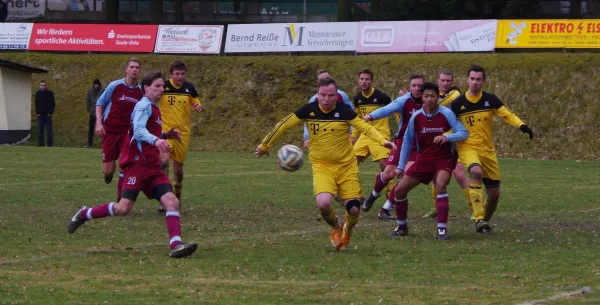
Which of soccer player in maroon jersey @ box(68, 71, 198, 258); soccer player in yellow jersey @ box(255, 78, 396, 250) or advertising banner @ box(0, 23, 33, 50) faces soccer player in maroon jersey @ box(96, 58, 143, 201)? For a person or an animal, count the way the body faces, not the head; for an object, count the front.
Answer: the advertising banner

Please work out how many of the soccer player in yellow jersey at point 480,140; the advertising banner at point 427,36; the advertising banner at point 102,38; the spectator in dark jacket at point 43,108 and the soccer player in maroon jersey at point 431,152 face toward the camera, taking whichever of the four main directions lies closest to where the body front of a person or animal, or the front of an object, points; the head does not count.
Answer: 5

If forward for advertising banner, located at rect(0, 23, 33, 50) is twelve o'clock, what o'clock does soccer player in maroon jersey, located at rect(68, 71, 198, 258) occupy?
The soccer player in maroon jersey is roughly at 12 o'clock from the advertising banner.

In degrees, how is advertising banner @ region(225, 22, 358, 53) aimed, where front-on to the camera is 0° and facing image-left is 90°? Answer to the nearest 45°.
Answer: approximately 0°

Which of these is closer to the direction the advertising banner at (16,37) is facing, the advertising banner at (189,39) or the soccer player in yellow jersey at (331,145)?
the soccer player in yellow jersey

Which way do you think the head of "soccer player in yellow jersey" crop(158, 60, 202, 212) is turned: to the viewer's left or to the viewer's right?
to the viewer's right

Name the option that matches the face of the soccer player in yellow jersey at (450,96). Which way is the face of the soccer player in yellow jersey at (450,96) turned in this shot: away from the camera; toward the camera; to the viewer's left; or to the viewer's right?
toward the camera

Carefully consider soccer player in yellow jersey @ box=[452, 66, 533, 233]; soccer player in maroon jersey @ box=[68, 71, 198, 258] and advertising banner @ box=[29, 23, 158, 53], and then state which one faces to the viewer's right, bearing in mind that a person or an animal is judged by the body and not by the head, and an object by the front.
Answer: the soccer player in maroon jersey

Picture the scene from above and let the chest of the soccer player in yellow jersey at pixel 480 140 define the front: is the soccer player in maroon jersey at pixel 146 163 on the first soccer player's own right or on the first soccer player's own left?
on the first soccer player's own right

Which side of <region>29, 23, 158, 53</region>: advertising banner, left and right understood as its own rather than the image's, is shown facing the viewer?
front

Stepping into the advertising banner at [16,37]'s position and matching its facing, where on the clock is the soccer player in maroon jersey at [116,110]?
The soccer player in maroon jersey is roughly at 12 o'clock from the advertising banner.

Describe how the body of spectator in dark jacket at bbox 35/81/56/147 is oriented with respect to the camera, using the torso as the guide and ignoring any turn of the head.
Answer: toward the camera

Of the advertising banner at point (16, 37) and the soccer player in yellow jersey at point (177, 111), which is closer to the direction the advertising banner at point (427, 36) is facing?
the soccer player in yellow jersey

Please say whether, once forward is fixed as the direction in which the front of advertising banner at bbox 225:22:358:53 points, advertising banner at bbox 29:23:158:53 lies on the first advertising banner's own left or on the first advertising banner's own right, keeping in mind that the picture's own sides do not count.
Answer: on the first advertising banner's own right

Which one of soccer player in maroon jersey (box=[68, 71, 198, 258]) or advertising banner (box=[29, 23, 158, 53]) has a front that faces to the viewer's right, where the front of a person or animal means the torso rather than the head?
the soccer player in maroon jersey

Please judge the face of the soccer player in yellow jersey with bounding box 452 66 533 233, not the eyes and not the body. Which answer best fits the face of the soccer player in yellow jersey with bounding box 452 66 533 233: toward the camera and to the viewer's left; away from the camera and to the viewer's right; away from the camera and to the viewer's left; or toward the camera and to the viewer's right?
toward the camera and to the viewer's left

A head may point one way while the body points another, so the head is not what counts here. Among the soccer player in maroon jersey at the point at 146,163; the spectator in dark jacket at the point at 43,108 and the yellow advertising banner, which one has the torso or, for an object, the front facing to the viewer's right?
the soccer player in maroon jersey

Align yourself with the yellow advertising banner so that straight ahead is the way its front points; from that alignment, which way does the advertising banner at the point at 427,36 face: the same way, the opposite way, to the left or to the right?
the same way

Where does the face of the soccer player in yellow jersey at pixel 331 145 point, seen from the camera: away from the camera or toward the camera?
toward the camera
